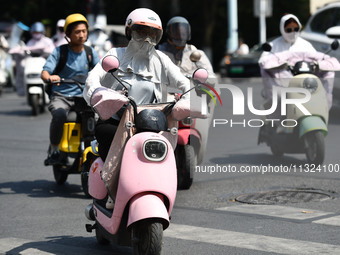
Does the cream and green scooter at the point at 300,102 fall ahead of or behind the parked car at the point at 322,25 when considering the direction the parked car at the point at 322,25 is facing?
ahead

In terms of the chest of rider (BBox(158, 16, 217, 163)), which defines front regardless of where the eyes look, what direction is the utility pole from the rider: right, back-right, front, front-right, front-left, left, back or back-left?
back

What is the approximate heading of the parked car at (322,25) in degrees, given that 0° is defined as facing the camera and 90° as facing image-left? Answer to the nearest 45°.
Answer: approximately 45°

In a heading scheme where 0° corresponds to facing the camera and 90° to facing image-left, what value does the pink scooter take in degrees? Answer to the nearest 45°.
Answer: approximately 315°

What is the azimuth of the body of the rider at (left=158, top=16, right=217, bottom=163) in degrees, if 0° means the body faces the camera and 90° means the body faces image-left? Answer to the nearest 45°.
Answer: approximately 0°

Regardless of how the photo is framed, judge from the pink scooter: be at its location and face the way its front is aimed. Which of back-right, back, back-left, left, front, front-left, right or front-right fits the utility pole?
back-left
